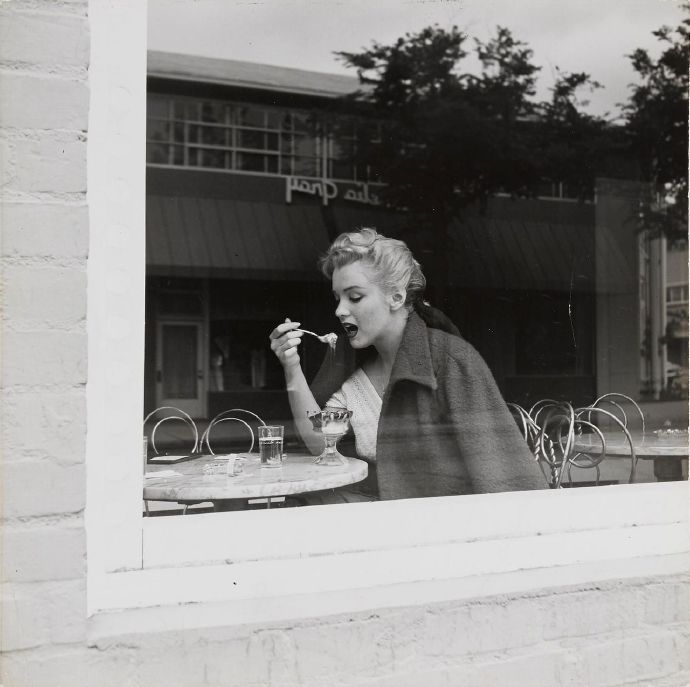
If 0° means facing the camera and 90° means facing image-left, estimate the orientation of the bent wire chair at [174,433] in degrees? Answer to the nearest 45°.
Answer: approximately 315°

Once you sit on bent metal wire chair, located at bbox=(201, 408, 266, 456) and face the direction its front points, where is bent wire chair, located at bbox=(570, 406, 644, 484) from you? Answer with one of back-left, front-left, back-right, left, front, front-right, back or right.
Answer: left

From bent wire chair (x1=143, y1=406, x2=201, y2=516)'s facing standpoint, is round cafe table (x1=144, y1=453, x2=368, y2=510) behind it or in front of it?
in front

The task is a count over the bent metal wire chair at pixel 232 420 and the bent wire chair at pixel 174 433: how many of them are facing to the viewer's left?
0

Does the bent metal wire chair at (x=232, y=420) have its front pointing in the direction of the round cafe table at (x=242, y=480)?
yes

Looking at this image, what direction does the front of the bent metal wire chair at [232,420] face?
toward the camera
